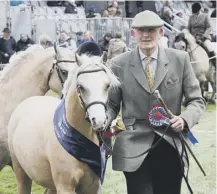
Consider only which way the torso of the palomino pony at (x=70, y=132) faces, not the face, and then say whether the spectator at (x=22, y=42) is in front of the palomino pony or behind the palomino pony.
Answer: behind

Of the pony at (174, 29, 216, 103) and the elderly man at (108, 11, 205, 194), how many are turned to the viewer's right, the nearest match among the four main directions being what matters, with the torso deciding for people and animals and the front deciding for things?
0

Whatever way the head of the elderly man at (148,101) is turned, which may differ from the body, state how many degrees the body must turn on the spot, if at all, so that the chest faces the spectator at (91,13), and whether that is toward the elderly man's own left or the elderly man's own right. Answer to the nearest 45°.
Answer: approximately 180°

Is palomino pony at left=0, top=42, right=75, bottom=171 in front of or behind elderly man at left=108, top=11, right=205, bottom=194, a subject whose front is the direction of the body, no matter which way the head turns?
behind

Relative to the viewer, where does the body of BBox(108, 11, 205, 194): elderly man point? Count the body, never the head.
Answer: toward the camera

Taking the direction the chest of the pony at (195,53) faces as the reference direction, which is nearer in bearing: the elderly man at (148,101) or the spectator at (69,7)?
the elderly man

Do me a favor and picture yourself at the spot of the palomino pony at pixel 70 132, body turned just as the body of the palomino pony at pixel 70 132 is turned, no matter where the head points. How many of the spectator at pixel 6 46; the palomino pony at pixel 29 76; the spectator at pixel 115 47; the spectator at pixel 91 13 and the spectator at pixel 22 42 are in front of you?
0

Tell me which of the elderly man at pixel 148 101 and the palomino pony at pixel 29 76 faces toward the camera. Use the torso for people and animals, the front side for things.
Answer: the elderly man

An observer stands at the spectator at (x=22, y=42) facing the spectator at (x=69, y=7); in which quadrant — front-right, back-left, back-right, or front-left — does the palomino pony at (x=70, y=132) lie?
back-right

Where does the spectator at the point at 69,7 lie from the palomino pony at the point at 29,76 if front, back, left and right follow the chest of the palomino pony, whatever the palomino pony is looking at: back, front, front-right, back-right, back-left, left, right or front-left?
left

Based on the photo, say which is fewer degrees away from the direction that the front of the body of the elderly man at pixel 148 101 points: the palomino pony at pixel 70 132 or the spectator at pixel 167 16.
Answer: the palomino pony

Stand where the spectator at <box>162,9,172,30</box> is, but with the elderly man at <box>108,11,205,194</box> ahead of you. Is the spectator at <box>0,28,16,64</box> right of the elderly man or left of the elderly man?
right

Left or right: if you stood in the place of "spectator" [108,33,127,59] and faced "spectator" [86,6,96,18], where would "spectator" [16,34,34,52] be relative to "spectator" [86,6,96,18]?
left

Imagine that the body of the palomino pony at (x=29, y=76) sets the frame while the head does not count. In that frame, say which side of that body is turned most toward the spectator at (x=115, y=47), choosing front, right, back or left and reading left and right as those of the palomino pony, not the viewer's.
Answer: left

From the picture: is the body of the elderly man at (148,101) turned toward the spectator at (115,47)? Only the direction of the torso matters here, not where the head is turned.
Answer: no

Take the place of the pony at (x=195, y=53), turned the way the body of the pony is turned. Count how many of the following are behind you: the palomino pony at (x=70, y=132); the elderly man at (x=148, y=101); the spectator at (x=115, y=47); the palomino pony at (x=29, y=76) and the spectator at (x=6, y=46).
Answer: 0

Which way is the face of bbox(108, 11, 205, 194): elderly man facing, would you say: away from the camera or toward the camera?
toward the camera

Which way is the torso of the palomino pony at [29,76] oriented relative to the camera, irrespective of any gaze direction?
to the viewer's right

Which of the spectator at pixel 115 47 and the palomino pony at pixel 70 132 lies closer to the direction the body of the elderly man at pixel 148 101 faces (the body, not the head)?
the palomino pony

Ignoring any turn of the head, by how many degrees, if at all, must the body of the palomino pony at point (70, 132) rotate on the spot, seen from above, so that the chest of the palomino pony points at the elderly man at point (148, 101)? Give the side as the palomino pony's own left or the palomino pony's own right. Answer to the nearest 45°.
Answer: approximately 45° to the palomino pony's own left

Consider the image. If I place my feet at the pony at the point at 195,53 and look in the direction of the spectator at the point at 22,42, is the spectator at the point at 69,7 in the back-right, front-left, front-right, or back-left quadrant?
front-right

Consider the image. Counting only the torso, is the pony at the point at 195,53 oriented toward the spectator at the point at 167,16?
no
